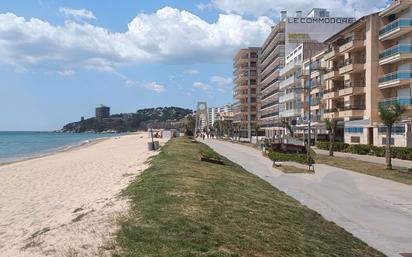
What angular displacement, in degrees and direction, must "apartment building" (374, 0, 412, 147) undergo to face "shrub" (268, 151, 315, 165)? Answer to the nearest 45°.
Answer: approximately 45° to its left

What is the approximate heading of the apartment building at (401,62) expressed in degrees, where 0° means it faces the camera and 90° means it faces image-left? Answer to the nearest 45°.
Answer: approximately 45°
